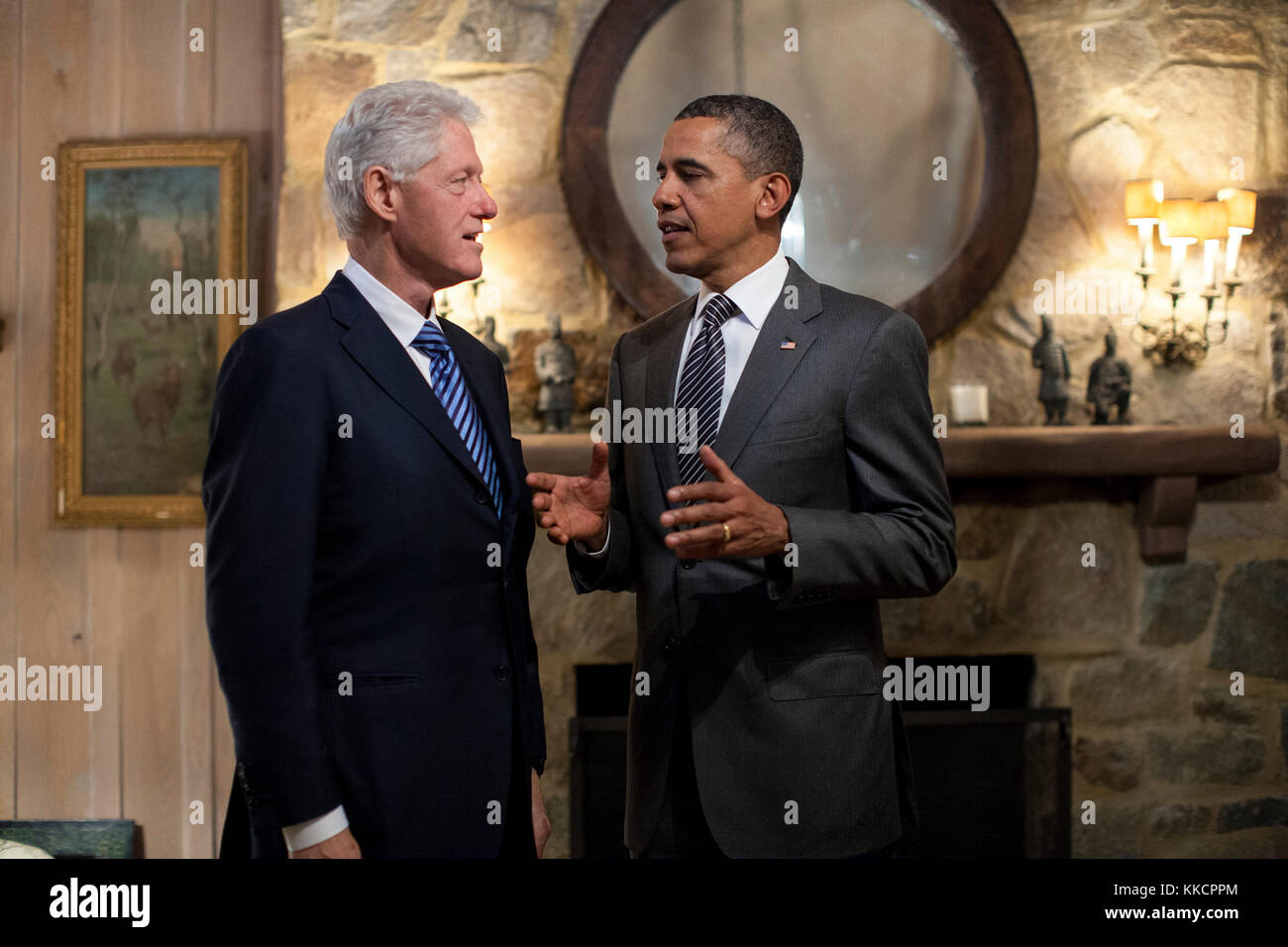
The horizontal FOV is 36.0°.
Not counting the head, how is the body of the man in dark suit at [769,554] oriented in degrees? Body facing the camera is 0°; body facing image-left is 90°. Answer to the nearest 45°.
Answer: approximately 45°

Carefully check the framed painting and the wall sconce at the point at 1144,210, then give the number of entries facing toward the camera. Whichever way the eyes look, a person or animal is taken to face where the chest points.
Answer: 2

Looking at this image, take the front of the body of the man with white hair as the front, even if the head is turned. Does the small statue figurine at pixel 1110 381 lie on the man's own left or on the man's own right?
on the man's own left

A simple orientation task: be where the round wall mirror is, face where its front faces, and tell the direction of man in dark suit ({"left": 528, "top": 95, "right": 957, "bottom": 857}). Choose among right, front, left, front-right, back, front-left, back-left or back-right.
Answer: front

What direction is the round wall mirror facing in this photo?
toward the camera

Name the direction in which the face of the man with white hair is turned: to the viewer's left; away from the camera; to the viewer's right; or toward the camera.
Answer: to the viewer's right

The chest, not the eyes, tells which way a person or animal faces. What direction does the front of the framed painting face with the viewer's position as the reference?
facing the viewer

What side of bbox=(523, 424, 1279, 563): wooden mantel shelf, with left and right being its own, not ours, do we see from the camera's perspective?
front
